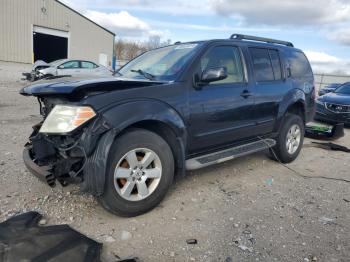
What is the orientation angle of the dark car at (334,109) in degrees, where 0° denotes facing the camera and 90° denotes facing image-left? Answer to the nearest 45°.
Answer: approximately 45°

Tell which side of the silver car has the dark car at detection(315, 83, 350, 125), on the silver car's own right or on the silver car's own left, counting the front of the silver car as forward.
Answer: on the silver car's own left

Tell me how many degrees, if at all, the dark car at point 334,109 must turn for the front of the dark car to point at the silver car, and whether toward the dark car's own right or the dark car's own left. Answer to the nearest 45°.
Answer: approximately 45° to the dark car's own right

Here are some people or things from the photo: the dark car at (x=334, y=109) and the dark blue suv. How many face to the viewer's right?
0

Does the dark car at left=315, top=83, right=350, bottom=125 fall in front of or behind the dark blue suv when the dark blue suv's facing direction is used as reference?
behind

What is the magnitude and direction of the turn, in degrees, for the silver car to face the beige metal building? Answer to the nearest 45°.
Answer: approximately 90° to its right

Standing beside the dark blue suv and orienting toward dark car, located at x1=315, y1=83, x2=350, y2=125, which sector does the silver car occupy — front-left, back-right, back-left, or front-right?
front-left

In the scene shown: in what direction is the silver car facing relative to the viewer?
to the viewer's left

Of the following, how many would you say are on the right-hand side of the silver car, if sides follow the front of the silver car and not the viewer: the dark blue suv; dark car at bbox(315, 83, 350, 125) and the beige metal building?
1

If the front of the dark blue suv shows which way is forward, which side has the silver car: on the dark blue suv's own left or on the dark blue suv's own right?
on the dark blue suv's own right

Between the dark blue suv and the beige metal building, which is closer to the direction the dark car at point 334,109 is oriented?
the dark blue suv

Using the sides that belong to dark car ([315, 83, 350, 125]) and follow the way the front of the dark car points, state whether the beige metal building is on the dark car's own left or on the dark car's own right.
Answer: on the dark car's own right

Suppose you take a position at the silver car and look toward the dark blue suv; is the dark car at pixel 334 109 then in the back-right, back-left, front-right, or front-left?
front-left

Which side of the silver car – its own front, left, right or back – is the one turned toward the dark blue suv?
left

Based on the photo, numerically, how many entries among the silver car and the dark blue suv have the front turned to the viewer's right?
0

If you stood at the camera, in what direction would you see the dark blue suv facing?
facing the viewer and to the left of the viewer
